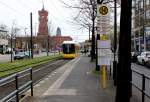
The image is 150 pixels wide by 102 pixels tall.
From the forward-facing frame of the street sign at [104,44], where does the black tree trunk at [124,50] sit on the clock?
The black tree trunk is roughly at 12 o'clock from the street sign.

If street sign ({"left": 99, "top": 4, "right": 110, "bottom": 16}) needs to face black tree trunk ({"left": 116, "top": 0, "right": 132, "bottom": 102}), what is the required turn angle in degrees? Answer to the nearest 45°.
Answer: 0° — it already faces it

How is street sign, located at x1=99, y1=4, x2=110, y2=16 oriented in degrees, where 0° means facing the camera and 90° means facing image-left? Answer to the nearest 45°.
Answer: approximately 0°

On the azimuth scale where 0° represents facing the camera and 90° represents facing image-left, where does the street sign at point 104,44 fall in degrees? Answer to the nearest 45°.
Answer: approximately 0°

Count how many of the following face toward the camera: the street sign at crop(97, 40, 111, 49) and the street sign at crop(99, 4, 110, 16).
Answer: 2
